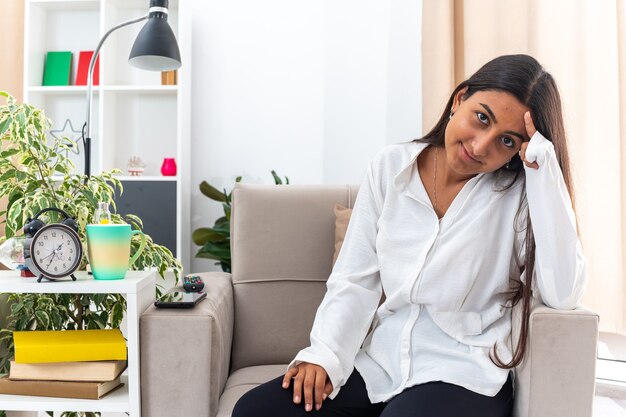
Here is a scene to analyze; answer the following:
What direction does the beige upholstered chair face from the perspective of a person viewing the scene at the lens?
facing the viewer

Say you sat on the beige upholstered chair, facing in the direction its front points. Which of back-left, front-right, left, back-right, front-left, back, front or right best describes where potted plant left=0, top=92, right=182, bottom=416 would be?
right

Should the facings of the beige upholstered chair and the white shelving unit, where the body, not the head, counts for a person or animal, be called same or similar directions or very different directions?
same or similar directions

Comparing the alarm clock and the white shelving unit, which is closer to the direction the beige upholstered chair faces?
the alarm clock

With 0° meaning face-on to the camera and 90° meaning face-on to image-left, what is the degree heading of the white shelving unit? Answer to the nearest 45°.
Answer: approximately 0°

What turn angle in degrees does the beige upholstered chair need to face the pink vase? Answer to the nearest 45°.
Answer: approximately 135° to its right

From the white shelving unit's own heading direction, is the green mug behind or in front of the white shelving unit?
in front

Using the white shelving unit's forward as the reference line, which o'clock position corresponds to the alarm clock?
The alarm clock is roughly at 12 o'clock from the white shelving unit.

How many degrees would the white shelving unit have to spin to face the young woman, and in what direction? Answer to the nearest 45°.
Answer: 0° — it already faces them

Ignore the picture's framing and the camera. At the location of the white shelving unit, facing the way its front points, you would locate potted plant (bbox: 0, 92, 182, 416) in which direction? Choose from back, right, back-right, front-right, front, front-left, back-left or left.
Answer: front

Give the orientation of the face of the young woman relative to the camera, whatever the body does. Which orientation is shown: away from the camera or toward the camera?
toward the camera

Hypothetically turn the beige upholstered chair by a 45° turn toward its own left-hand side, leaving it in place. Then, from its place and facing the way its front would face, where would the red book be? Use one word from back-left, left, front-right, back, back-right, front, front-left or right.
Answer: back

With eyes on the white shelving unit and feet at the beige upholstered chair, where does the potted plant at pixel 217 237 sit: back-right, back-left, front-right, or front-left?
front-right

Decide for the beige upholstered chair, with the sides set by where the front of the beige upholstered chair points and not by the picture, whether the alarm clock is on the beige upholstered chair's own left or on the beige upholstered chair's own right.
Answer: on the beige upholstered chair's own right
